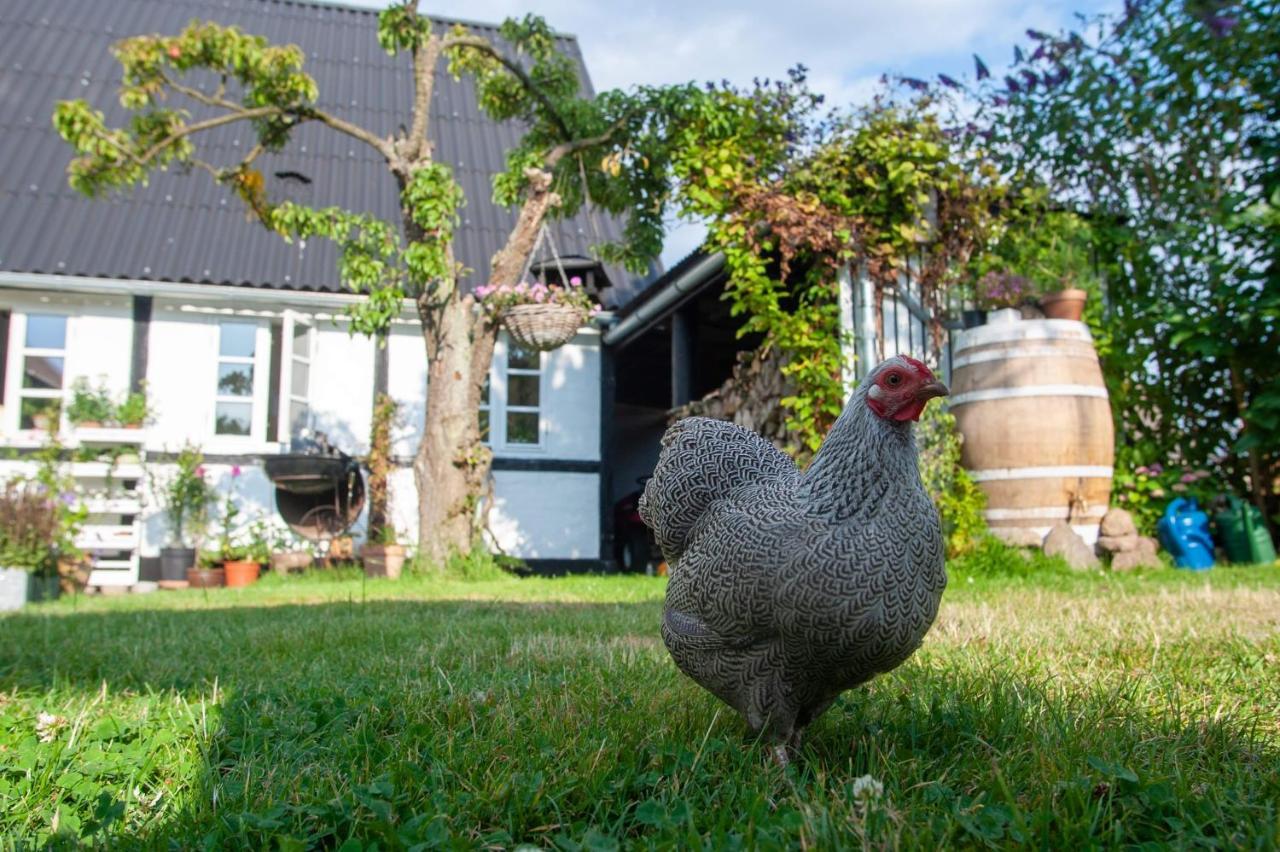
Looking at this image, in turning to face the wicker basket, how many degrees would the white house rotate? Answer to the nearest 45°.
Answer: approximately 45° to its left

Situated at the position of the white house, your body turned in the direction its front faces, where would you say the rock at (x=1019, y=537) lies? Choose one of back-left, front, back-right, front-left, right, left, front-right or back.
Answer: front-left

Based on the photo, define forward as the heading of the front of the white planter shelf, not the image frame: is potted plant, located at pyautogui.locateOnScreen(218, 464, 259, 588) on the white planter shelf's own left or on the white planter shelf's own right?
on the white planter shelf's own left

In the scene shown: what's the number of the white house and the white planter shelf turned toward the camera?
2

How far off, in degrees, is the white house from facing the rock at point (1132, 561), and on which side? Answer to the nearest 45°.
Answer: approximately 45° to its left

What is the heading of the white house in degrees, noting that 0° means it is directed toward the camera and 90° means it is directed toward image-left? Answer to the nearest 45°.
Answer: approximately 0°
